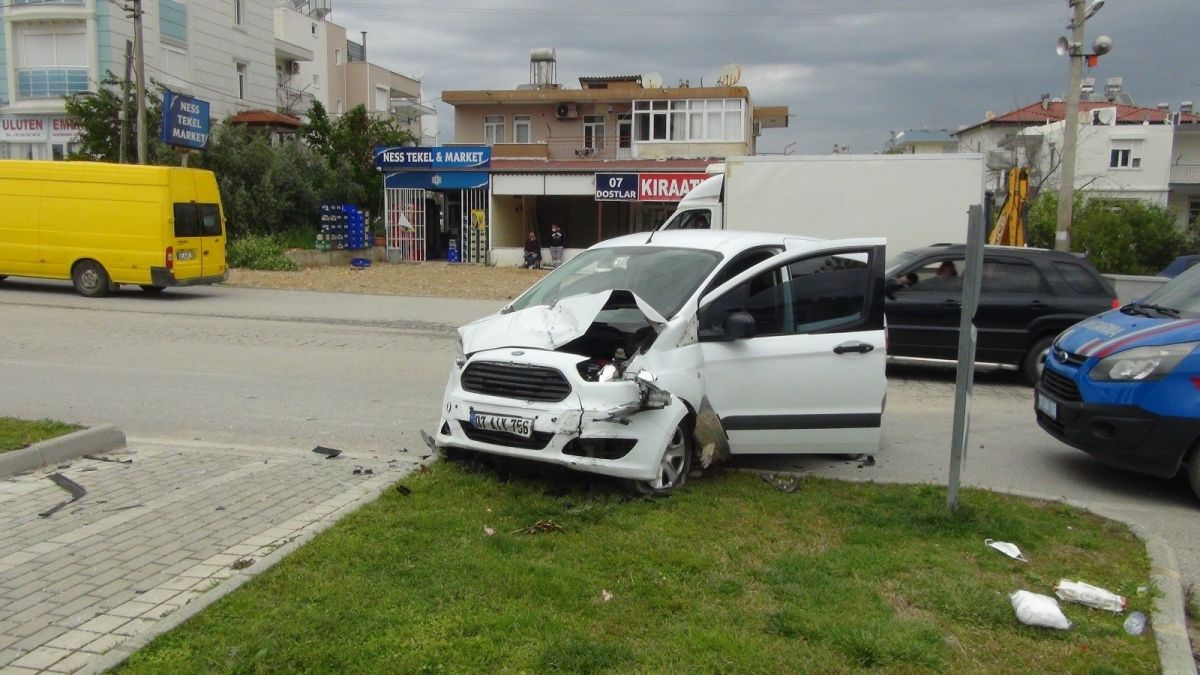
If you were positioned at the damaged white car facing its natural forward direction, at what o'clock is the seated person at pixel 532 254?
The seated person is roughly at 4 o'clock from the damaged white car.

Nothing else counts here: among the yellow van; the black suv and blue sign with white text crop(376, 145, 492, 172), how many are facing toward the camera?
1

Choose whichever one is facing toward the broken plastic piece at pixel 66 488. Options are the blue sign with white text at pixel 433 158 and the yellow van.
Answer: the blue sign with white text

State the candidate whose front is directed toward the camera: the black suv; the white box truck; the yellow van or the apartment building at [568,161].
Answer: the apartment building

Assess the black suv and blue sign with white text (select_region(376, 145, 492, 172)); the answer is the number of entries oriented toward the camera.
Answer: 1

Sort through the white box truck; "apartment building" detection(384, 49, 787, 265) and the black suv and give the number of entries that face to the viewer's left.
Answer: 2

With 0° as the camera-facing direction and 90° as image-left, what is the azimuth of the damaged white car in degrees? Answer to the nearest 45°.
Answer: approximately 45°

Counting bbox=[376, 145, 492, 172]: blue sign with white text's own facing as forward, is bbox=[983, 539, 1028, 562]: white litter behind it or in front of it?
in front

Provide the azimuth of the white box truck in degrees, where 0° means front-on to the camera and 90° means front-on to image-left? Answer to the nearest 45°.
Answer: approximately 90°

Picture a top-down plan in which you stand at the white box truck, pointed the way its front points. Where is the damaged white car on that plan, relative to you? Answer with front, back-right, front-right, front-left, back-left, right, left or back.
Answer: left

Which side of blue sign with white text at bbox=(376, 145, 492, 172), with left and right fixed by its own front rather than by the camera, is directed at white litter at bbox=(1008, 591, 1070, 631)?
front

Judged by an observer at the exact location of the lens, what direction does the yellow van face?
facing away from the viewer and to the left of the viewer

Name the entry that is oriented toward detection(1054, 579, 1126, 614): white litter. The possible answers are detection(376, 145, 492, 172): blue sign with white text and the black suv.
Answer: the blue sign with white text

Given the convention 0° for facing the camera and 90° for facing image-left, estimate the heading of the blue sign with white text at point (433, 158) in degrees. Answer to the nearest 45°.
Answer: approximately 0°

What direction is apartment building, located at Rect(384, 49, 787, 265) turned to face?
toward the camera

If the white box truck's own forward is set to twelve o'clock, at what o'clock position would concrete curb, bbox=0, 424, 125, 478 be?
The concrete curb is roughly at 10 o'clock from the white box truck.

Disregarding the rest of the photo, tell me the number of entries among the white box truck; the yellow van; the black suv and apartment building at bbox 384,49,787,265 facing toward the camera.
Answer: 1
